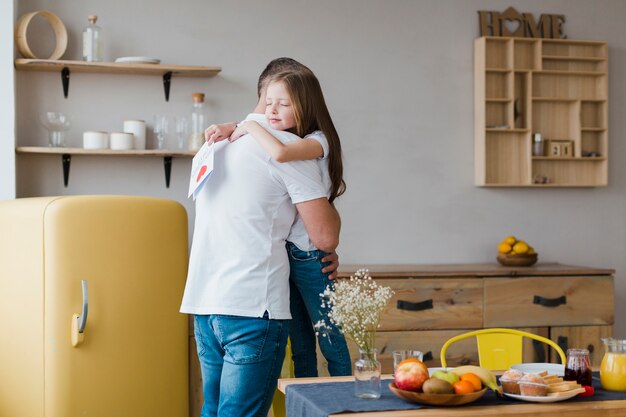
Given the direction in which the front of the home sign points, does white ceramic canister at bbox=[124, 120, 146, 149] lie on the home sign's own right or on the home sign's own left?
on the home sign's own right

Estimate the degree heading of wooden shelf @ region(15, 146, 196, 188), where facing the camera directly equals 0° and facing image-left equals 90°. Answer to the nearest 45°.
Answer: approximately 0°

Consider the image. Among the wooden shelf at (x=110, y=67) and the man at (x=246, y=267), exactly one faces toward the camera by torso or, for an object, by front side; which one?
the wooden shelf

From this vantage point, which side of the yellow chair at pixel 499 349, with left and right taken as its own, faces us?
front

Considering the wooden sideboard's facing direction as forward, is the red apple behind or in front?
in front

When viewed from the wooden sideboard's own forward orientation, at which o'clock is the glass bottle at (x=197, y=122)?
The glass bottle is roughly at 3 o'clock from the wooden sideboard.

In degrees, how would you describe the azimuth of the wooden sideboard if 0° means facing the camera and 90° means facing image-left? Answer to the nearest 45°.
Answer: approximately 0°

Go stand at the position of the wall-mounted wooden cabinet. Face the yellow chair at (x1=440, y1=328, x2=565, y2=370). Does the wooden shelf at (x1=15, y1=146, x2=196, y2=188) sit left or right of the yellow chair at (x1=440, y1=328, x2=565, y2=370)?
right

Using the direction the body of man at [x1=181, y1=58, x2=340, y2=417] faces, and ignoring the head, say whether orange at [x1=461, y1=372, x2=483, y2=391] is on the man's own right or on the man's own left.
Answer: on the man's own right

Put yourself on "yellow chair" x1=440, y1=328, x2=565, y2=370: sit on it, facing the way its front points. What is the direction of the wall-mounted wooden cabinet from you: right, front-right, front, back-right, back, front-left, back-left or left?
back

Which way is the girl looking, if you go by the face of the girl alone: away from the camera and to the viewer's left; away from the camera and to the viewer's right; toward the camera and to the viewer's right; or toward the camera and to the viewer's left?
toward the camera and to the viewer's left

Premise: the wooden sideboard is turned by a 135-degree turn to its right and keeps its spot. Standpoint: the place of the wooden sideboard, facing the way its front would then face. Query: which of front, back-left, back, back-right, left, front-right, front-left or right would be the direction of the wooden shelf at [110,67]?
front-left

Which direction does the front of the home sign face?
toward the camera

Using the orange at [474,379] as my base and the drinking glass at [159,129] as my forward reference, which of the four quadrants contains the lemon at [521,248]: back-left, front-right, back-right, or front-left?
front-right

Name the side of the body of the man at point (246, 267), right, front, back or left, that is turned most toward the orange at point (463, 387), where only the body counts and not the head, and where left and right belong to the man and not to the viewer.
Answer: right

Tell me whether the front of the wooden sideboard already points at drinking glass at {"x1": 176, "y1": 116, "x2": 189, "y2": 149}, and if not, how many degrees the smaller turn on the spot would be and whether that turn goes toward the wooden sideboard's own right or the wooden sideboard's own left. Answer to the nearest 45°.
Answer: approximately 90° to the wooden sideboard's own right

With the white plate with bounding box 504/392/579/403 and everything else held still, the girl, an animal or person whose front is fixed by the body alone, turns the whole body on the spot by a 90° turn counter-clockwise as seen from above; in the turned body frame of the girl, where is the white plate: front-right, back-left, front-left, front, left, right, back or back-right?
front
